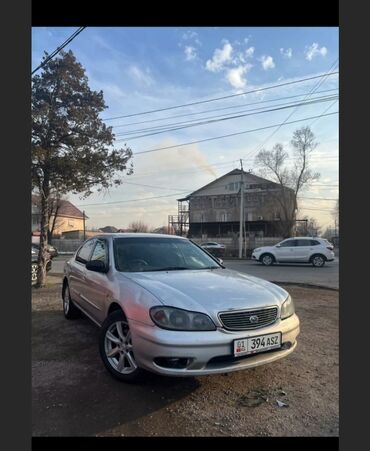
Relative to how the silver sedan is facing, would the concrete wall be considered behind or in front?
behind

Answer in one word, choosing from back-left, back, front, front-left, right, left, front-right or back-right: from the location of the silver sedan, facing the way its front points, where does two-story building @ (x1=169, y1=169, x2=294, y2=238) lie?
back-left

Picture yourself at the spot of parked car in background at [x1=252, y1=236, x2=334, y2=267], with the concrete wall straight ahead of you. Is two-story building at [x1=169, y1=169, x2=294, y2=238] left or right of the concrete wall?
right

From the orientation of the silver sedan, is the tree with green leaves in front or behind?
behind
